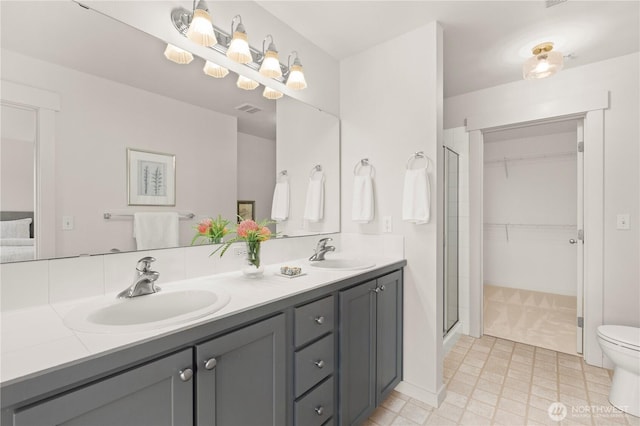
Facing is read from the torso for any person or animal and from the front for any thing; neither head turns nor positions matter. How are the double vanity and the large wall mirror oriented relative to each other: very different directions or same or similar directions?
same or similar directions

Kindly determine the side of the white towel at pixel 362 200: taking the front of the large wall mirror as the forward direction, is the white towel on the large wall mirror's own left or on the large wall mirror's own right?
on the large wall mirror's own left

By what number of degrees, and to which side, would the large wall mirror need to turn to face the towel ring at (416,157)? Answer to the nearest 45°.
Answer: approximately 45° to its left

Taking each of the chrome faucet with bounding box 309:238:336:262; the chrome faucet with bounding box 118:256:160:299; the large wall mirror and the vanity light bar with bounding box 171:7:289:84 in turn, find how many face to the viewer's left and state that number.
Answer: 0

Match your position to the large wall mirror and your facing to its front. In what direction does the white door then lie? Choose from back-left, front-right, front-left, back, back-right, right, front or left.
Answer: front-left

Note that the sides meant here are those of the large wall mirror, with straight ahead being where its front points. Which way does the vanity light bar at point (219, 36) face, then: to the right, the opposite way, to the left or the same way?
the same way

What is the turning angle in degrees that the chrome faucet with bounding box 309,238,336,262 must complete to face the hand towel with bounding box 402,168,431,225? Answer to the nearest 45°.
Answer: approximately 45° to its left

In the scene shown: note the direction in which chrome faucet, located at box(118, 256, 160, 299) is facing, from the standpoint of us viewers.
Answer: facing the viewer and to the right of the viewer

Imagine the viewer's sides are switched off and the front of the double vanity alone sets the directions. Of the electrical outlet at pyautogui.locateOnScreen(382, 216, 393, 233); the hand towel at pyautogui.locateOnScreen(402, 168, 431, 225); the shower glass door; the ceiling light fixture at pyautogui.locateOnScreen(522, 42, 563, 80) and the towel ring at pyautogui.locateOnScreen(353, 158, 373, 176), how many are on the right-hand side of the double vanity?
0

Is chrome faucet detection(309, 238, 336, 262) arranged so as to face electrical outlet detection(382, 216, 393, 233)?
no

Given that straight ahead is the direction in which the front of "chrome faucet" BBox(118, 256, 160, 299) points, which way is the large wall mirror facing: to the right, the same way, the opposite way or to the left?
the same way

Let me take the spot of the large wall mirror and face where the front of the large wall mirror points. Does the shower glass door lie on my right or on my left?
on my left

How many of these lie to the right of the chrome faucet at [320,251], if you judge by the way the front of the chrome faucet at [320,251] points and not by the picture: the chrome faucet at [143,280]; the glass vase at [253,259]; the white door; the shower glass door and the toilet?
2

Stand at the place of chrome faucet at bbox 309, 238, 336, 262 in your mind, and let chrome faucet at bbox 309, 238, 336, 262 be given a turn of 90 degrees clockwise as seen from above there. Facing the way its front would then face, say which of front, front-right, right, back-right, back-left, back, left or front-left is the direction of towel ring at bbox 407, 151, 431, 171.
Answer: back-left
